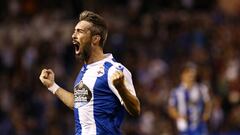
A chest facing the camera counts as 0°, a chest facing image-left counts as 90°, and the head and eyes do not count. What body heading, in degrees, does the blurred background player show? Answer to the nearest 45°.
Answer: approximately 0°

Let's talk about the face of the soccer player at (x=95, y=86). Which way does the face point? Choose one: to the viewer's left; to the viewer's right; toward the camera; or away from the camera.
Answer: to the viewer's left

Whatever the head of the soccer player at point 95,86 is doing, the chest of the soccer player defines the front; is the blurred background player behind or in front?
behind

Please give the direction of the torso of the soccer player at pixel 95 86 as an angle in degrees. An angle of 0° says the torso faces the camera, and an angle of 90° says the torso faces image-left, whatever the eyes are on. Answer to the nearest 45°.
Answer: approximately 45°

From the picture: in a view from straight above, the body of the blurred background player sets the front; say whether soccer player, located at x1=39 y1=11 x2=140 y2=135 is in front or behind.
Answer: in front
